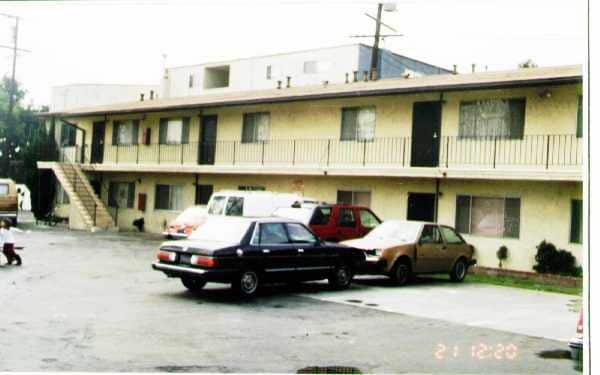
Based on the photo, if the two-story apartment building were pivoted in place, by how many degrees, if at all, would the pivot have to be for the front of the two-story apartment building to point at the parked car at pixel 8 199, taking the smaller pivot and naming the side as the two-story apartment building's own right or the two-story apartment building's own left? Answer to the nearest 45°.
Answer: approximately 45° to the two-story apartment building's own right

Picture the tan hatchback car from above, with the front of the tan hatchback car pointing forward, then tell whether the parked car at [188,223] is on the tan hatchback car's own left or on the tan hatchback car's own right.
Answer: on the tan hatchback car's own right

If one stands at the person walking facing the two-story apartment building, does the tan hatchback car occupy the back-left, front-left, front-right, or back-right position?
front-right

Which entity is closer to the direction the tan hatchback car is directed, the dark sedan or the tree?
the dark sedan

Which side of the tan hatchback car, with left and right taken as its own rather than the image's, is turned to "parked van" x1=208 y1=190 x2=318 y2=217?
right

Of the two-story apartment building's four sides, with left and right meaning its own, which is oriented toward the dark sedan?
front

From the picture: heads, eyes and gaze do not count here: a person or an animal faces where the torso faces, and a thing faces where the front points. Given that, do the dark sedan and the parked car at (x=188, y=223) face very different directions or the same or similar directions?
same or similar directions

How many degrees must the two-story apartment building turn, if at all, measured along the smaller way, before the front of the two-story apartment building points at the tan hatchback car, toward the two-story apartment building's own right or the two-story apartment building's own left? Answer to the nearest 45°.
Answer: approximately 45° to the two-story apartment building's own left

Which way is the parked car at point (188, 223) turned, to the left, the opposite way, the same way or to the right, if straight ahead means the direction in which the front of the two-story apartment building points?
the opposite way

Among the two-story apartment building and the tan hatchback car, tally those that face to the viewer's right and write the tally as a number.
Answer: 0

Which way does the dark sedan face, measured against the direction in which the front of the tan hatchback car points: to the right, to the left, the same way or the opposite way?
the opposite way

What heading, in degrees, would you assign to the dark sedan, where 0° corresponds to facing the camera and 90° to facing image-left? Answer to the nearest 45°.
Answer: approximately 225°

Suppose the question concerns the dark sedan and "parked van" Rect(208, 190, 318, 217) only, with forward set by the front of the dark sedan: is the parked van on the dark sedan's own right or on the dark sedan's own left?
on the dark sedan's own left

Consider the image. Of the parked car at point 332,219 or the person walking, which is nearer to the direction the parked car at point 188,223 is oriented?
the parked car

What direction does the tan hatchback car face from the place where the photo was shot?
facing the viewer and to the left of the viewer

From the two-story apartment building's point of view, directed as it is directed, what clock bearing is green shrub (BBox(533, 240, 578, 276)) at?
The green shrub is roughly at 9 o'clock from the two-story apartment building.

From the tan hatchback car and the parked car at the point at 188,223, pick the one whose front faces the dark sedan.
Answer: the tan hatchback car

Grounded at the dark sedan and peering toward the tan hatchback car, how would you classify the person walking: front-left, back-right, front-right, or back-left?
back-left

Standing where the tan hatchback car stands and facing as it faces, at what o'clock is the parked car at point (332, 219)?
The parked car is roughly at 3 o'clock from the tan hatchback car.
